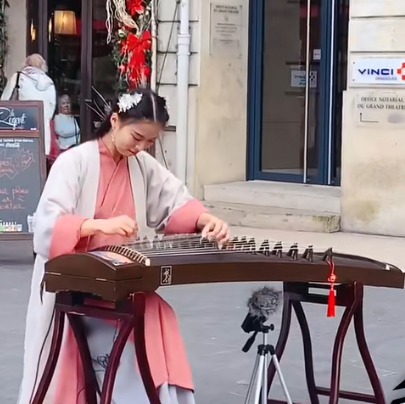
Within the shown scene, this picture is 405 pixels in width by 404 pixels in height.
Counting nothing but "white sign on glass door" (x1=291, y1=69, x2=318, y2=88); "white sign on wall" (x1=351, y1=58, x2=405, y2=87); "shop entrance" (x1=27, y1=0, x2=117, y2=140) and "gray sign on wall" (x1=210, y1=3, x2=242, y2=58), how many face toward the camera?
4

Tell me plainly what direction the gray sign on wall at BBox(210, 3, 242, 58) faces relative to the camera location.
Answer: facing the viewer

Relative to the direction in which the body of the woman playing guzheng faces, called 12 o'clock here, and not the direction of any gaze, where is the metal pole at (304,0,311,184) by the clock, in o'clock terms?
The metal pole is roughly at 8 o'clock from the woman playing guzheng.

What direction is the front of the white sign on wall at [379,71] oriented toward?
toward the camera

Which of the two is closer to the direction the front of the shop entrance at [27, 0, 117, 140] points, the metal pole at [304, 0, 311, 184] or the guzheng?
the guzheng

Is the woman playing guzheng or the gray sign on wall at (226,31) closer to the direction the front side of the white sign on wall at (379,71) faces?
the woman playing guzheng

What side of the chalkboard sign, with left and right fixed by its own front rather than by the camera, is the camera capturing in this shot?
front

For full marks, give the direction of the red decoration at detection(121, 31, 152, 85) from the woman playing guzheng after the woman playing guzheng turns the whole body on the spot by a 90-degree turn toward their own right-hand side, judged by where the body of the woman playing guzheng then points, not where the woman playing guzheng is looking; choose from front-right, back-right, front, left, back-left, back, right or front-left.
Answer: back-right

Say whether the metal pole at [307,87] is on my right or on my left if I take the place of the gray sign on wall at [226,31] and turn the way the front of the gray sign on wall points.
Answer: on my left

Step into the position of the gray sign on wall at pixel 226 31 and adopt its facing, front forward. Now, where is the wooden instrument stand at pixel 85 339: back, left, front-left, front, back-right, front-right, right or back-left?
front

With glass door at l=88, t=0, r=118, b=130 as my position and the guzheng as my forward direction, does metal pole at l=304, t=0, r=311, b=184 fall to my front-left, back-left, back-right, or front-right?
front-left

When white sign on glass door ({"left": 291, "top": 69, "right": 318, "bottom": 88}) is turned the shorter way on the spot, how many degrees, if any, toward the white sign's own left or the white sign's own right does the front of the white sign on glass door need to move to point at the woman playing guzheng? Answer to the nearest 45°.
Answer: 0° — it already faces them

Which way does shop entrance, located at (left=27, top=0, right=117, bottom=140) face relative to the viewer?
toward the camera

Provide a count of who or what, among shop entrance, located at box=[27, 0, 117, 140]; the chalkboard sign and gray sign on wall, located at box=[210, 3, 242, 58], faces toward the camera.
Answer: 3

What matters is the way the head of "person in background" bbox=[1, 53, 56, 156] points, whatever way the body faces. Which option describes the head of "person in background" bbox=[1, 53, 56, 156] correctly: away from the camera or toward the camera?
away from the camera

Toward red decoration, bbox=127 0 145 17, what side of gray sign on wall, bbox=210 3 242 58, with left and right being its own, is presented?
right

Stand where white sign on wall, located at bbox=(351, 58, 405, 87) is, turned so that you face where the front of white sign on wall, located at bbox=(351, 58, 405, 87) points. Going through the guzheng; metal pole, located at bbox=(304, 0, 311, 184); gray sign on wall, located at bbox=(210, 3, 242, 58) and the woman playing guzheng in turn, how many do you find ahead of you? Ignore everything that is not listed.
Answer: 2
